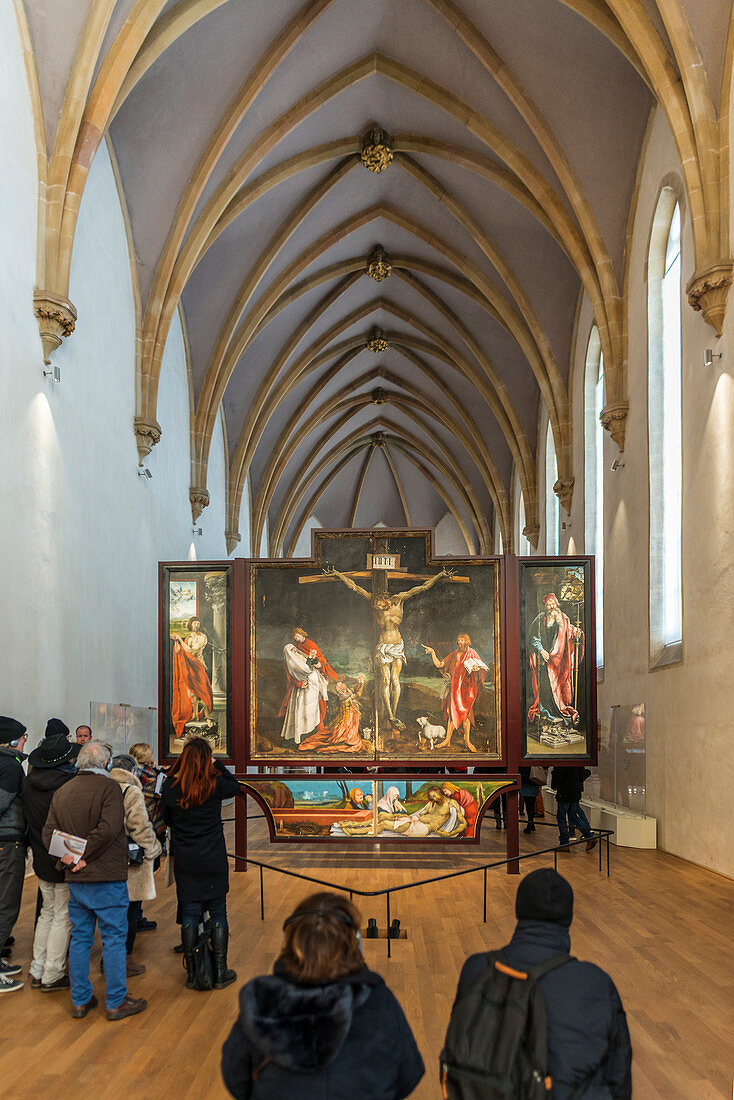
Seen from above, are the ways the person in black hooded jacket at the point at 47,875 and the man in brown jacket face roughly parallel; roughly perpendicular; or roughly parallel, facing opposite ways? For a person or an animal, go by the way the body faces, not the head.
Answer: roughly parallel

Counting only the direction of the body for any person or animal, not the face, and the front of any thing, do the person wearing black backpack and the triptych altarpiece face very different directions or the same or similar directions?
very different directions

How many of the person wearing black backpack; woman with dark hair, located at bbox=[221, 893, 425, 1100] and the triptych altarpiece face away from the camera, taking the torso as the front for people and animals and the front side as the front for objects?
2

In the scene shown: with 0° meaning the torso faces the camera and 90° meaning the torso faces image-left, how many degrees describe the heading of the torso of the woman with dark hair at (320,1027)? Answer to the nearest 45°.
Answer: approximately 180°

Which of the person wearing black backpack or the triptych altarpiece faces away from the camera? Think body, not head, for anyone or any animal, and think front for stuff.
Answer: the person wearing black backpack

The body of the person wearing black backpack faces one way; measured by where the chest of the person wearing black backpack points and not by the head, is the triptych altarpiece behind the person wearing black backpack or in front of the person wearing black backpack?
in front

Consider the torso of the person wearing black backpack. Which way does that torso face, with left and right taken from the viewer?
facing away from the viewer

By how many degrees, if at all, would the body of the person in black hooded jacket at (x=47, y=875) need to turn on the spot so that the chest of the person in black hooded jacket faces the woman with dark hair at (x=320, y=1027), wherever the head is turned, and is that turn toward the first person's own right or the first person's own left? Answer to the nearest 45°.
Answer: approximately 135° to the first person's own right

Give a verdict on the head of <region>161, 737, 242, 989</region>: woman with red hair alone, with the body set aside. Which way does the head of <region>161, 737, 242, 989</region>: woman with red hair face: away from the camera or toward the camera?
away from the camera

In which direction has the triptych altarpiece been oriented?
toward the camera

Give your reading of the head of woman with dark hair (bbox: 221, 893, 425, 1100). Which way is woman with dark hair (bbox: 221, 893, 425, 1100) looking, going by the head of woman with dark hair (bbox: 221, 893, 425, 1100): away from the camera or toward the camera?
away from the camera

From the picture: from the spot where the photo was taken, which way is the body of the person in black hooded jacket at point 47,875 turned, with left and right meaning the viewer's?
facing away from the viewer and to the right of the viewer

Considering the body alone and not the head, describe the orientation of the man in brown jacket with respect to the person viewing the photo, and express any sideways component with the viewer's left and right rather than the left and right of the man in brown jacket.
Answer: facing away from the viewer and to the right of the viewer

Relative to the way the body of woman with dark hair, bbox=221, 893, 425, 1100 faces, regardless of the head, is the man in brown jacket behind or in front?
in front
